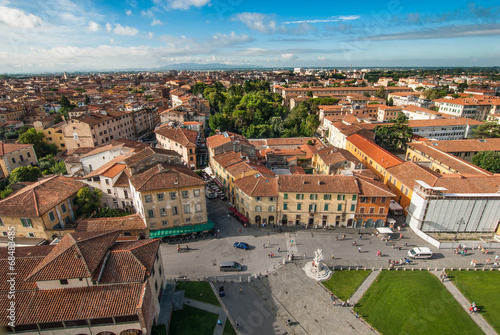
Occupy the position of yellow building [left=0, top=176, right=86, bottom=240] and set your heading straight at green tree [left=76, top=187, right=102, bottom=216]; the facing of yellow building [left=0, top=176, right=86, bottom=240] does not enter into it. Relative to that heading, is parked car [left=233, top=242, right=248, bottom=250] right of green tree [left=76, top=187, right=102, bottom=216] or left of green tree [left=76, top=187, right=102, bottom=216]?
right

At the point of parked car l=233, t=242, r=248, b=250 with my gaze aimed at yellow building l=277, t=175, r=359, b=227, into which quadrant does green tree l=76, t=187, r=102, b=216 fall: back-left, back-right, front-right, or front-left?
back-left

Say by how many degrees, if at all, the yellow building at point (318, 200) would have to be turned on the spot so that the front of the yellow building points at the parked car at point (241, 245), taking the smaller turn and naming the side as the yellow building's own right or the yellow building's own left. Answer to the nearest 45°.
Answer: approximately 45° to the yellow building's own right

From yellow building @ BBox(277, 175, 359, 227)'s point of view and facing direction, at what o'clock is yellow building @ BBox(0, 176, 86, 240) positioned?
yellow building @ BBox(0, 176, 86, 240) is roughly at 2 o'clock from yellow building @ BBox(277, 175, 359, 227).

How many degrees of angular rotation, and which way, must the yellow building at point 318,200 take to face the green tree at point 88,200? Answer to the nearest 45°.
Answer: approximately 90° to its right

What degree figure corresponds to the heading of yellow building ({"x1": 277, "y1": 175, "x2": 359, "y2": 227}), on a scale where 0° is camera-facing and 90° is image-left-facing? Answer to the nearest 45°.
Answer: approximately 0°

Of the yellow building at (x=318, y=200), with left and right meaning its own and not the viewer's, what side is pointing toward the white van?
left
